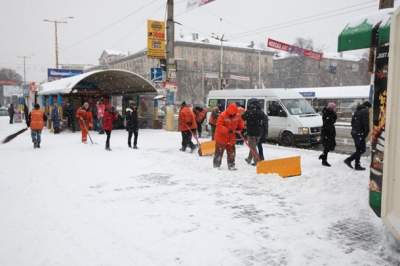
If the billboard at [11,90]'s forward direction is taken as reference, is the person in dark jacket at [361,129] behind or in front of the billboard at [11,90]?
in front

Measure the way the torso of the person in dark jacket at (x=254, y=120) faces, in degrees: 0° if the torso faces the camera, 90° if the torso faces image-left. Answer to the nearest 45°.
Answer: approximately 180°

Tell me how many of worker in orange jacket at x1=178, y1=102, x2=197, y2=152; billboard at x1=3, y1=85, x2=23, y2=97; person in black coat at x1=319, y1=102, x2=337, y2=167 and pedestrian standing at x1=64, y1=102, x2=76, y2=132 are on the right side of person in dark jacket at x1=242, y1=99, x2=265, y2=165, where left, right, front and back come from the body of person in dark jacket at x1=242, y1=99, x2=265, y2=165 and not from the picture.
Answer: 1

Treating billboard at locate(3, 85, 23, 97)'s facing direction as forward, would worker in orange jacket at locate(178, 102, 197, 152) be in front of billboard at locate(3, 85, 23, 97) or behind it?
in front

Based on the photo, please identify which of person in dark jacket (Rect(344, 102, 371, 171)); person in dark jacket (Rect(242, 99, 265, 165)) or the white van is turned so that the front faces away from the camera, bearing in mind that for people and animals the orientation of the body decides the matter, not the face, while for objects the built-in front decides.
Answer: person in dark jacket (Rect(242, 99, 265, 165))

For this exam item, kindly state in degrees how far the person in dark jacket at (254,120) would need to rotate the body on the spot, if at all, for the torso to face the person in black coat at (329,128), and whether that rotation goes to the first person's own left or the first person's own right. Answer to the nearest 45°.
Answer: approximately 90° to the first person's own right
